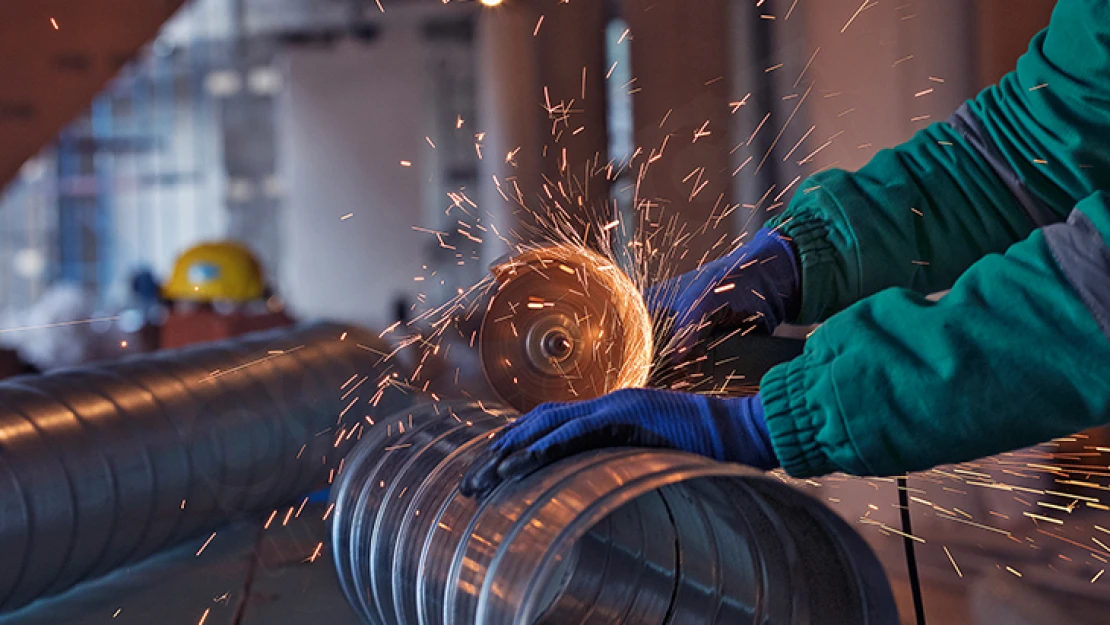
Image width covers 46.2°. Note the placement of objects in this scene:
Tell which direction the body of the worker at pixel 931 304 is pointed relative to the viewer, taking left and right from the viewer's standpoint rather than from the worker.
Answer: facing to the left of the viewer

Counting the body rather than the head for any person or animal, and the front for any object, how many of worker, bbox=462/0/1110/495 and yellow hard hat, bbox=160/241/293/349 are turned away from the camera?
0
